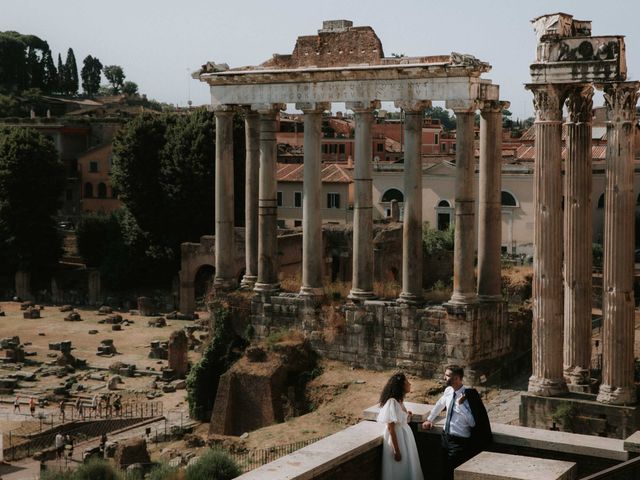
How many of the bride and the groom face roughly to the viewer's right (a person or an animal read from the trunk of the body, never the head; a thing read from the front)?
1

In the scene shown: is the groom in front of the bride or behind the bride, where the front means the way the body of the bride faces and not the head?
in front

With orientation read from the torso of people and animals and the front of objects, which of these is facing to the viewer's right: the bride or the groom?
the bride

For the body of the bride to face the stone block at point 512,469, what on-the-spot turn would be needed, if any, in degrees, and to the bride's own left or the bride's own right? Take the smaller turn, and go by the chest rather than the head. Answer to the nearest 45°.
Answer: approximately 45° to the bride's own right

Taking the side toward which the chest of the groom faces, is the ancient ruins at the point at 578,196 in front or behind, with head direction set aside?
behind

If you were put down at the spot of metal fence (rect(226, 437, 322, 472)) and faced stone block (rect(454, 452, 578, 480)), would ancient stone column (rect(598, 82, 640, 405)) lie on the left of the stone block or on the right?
left

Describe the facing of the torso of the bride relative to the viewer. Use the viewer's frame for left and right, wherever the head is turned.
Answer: facing to the right of the viewer

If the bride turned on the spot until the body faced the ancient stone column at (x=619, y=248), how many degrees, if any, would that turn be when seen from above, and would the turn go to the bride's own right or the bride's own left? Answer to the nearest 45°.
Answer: approximately 45° to the bride's own left

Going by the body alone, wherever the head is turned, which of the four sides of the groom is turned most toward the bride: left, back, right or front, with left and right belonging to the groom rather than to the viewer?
front

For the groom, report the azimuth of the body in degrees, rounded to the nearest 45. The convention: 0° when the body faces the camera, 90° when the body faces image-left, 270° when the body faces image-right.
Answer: approximately 45°

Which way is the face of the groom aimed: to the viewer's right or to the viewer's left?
to the viewer's left
